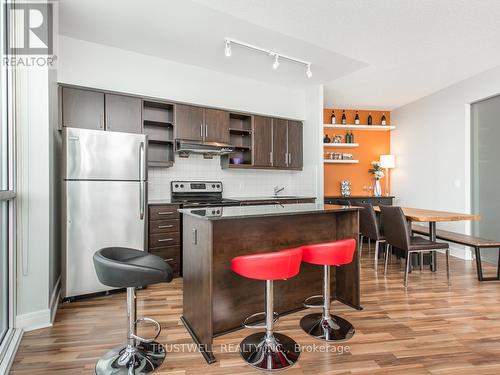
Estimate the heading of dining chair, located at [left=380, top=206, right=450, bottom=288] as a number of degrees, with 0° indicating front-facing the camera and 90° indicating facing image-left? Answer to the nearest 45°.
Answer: approximately 225°

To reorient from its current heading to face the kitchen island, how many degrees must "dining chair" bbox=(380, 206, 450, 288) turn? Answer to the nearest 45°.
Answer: approximately 180°

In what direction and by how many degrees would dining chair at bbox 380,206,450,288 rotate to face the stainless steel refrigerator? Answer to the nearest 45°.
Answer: approximately 180°

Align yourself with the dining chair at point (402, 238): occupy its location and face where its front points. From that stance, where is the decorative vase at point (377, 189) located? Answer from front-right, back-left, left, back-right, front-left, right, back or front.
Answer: front-left

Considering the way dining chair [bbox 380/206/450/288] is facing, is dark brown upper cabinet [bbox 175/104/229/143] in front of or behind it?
behind

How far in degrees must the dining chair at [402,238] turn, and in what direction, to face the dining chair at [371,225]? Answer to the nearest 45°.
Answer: approximately 90° to its left

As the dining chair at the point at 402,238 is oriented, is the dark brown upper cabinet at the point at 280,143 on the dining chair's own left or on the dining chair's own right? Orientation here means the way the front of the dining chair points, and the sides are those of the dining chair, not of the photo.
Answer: on the dining chair's own left

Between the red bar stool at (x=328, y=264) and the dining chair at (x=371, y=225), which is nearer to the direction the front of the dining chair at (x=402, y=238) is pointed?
the dining chair
